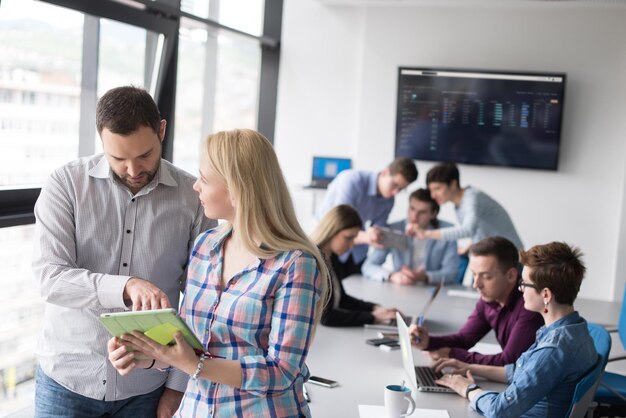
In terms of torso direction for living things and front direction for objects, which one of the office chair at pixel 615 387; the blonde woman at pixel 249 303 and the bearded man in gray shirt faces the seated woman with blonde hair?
the office chair

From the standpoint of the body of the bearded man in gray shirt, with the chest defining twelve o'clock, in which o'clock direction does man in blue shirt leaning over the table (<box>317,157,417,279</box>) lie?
The man in blue shirt leaning over the table is roughly at 7 o'clock from the bearded man in gray shirt.

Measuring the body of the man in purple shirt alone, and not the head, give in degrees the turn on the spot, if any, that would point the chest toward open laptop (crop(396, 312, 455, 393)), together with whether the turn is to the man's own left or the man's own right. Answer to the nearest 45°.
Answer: approximately 45° to the man's own left

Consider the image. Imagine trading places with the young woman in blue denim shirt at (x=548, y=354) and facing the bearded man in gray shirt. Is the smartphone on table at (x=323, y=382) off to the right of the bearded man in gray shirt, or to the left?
right

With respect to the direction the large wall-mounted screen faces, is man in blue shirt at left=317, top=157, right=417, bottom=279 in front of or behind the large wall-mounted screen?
in front

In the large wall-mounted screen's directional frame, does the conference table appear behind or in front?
in front

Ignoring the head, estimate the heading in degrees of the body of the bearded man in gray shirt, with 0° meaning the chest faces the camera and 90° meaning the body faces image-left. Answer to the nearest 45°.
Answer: approximately 0°

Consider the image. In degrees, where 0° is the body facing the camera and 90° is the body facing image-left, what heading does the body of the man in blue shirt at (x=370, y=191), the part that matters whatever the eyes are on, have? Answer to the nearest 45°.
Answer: approximately 315°

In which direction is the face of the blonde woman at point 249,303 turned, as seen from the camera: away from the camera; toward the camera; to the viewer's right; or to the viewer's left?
to the viewer's left

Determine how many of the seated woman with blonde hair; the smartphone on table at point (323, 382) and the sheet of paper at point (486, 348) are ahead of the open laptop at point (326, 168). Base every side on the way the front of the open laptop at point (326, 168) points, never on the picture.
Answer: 3

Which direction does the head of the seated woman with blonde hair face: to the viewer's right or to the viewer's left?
to the viewer's right
